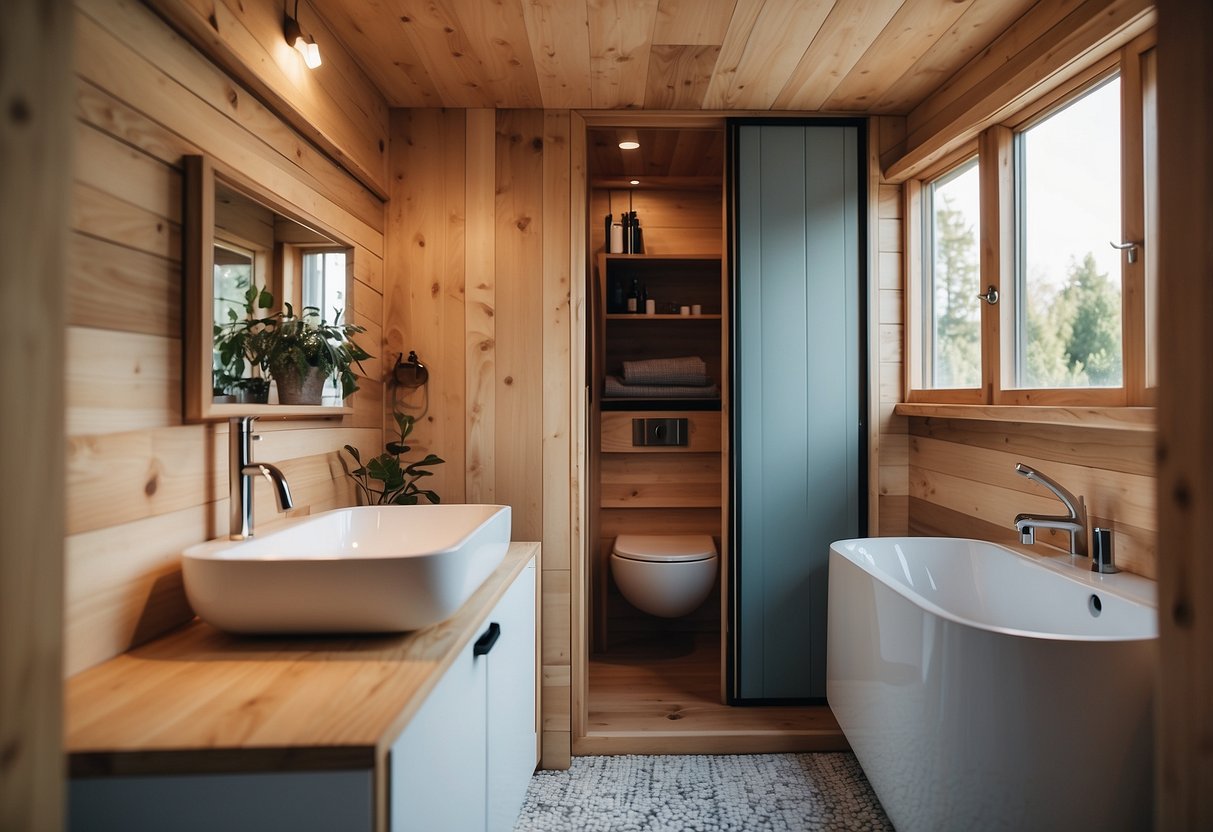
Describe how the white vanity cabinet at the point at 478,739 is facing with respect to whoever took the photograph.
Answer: facing to the right of the viewer

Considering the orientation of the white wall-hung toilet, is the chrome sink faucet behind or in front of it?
in front

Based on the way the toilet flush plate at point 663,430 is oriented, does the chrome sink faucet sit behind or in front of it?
in front

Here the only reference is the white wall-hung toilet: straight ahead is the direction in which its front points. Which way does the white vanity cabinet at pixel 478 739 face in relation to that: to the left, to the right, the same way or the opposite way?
to the left

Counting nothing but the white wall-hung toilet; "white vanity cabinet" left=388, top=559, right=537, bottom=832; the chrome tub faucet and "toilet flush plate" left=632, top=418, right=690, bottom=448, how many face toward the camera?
2

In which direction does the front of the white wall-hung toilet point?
toward the camera

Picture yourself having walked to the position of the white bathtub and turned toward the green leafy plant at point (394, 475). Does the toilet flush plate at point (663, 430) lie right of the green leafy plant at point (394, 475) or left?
right

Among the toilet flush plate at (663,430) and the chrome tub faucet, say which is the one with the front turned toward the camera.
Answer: the toilet flush plate

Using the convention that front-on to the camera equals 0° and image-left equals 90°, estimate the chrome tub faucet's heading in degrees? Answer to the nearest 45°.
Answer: approximately 90°

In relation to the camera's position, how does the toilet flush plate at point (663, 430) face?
facing the viewer
